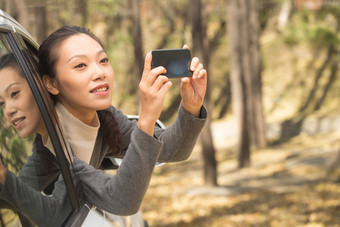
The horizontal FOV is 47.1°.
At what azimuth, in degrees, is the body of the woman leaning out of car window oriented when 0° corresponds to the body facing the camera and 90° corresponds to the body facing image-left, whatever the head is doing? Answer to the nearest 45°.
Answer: approximately 315°

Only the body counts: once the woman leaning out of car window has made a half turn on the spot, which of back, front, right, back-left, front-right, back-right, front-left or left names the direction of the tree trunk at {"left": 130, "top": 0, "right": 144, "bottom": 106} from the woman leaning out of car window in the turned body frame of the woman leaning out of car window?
front-right

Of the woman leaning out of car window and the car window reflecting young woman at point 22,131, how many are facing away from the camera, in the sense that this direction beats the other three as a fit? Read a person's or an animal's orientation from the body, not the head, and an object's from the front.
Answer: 0
